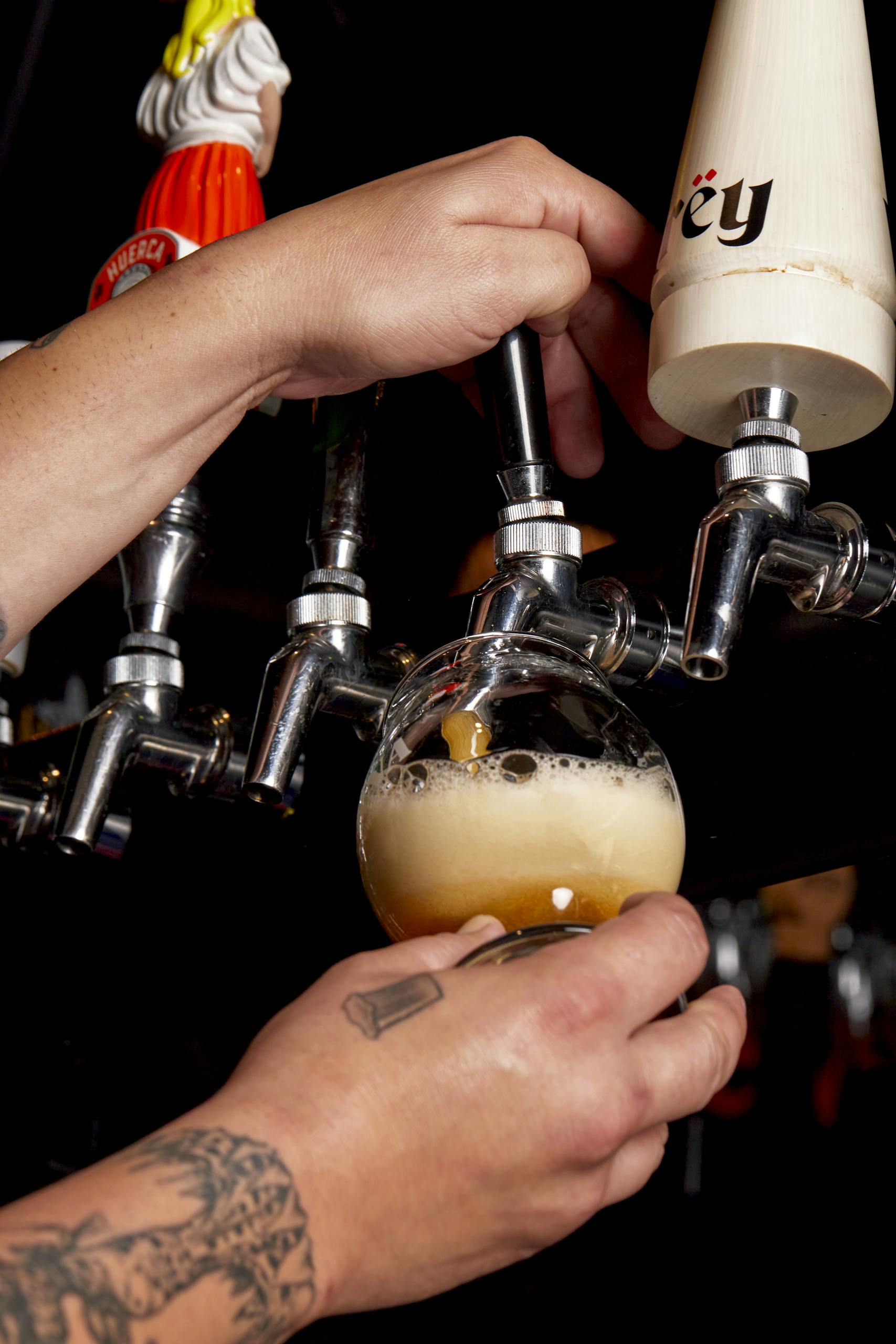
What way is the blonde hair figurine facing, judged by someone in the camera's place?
facing the viewer and to the left of the viewer

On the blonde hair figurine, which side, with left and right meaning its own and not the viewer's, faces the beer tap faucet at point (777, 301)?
left

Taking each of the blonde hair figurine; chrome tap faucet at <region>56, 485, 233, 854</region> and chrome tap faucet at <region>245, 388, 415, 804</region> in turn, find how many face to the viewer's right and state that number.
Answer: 0

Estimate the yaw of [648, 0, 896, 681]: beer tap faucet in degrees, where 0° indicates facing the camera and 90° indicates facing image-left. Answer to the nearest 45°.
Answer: approximately 45°

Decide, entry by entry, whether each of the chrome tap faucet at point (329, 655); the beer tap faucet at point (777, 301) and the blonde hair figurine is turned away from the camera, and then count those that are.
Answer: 0

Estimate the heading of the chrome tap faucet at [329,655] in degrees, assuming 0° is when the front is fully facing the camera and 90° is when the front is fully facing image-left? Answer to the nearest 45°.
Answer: approximately 45°
